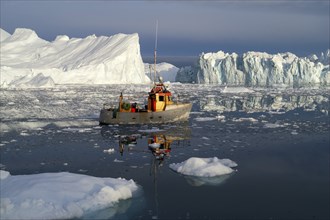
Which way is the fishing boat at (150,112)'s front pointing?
to the viewer's right

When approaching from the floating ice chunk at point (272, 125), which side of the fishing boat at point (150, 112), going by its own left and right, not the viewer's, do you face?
front

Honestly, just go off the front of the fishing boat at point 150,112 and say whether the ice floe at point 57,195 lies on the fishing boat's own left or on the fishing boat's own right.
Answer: on the fishing boat's own right

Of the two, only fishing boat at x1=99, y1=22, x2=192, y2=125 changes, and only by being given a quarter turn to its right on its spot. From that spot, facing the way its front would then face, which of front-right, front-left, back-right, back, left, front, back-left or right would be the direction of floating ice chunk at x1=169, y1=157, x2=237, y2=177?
front
